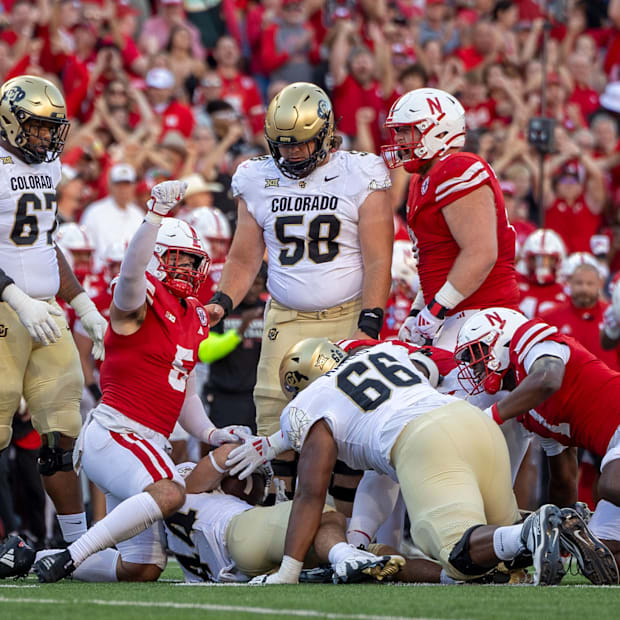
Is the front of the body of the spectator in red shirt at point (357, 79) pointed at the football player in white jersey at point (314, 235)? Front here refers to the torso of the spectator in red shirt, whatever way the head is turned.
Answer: yes

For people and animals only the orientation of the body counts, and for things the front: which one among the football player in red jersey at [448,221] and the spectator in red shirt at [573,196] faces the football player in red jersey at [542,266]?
the spectator in red shirt

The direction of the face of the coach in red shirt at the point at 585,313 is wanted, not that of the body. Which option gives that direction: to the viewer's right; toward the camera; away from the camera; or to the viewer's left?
toward the camera

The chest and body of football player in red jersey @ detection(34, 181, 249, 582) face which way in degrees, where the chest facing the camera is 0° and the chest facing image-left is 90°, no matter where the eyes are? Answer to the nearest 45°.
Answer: approximately 315°

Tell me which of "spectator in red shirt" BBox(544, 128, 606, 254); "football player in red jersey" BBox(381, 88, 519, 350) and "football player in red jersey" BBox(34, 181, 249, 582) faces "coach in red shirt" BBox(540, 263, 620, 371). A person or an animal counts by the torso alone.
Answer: "spectator in red shirt" BBox(544, 128, 606, 254)

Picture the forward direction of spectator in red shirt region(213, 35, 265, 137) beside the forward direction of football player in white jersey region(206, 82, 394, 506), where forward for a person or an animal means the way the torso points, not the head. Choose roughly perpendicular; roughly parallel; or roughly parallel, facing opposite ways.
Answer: roughly parallel

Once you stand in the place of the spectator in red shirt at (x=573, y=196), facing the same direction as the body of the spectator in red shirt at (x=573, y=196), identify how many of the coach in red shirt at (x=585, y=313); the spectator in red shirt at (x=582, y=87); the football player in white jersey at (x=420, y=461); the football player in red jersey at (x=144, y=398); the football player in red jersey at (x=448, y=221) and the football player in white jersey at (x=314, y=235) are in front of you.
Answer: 5

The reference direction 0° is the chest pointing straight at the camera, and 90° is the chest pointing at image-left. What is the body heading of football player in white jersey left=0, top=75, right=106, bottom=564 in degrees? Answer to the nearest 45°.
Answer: approximately 315°

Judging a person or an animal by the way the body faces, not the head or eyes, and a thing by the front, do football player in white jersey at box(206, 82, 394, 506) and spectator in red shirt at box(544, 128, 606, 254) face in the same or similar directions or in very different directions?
same or similar directions

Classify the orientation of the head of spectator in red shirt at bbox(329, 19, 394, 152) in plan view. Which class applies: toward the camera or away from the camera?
toward the camera

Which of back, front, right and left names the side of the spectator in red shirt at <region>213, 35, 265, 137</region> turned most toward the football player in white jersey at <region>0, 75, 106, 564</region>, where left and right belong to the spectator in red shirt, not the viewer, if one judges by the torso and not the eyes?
front

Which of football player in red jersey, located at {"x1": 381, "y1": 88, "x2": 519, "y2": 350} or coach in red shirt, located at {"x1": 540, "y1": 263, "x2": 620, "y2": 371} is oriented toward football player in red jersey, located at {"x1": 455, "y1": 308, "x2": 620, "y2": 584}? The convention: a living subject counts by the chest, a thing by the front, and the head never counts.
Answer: the coach in red shirt

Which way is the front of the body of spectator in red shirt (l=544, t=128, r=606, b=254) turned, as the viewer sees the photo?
toward the camera

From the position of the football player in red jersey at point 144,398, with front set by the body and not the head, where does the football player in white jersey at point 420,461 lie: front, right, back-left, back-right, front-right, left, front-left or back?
front

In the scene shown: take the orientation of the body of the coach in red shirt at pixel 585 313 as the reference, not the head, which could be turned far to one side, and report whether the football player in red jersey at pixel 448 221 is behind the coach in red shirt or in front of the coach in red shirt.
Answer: in front

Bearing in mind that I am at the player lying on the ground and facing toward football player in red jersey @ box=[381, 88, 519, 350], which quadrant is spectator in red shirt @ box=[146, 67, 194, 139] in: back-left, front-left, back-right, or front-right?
front-left

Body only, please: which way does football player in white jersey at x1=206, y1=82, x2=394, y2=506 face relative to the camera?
toward the camera
